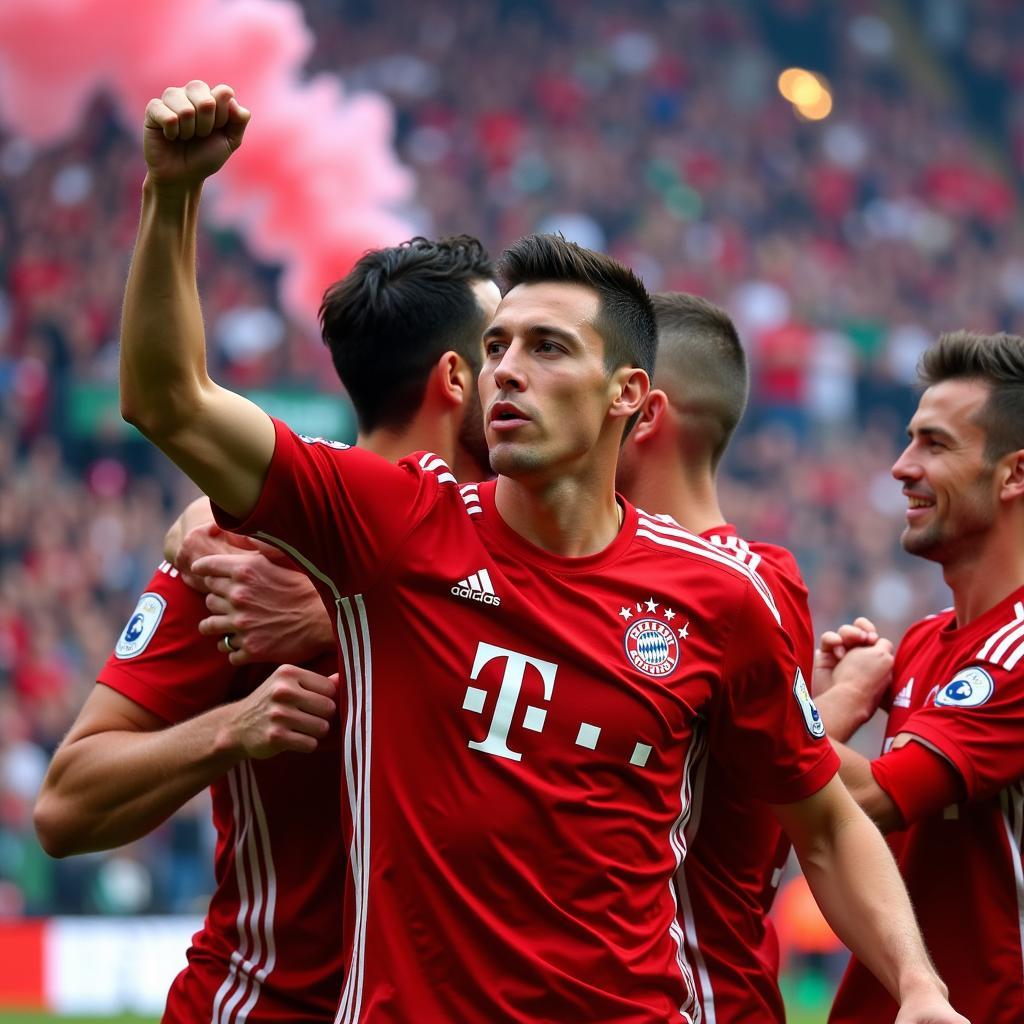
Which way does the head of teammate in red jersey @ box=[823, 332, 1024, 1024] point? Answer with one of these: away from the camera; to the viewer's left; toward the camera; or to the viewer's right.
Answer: to the viewer's left

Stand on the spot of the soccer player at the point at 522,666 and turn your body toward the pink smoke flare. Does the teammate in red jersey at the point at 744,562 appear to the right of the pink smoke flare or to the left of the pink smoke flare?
right

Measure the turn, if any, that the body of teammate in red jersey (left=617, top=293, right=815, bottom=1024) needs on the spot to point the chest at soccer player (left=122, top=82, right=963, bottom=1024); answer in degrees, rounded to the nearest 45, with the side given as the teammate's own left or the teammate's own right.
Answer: approximately 90° to the teammate's own left

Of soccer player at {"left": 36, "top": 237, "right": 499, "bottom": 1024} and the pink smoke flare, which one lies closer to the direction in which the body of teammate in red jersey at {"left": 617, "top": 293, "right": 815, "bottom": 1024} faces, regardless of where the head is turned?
the pink smoke flare

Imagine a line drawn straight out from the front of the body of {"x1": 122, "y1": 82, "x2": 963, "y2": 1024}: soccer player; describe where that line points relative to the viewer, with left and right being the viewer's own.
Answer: facing the viewer

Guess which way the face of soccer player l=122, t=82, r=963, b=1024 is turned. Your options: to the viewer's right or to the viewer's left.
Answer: to the viewer's left

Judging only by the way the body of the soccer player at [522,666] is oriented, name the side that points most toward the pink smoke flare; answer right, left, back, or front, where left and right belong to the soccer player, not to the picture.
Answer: back
